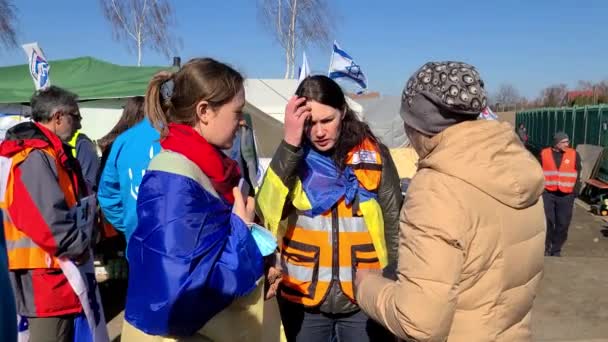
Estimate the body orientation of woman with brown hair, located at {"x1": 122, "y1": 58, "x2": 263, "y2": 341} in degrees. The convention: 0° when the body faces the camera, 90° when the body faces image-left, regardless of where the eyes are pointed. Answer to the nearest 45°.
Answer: approximately 270°

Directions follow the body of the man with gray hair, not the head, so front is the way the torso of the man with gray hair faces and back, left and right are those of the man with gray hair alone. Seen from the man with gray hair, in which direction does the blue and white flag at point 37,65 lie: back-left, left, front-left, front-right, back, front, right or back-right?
left

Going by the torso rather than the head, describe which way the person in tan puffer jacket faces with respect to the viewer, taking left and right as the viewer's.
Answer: facing away from the viewer and to the left of the viewer

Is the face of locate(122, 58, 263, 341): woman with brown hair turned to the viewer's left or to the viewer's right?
to the viewer's right

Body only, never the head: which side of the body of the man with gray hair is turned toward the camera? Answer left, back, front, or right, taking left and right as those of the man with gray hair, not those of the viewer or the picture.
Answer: right

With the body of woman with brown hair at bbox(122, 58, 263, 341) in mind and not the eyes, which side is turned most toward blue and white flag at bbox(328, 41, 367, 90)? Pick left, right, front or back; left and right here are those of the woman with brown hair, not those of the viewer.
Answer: left

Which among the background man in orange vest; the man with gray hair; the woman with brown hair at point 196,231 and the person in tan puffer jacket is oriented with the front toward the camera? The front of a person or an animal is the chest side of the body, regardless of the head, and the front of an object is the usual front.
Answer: the background man in orange vest

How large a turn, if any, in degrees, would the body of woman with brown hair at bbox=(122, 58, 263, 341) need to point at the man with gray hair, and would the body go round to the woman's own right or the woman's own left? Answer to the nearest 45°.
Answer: approximately 135° to the woman's own left

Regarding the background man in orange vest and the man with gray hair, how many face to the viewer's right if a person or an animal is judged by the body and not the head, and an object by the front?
1

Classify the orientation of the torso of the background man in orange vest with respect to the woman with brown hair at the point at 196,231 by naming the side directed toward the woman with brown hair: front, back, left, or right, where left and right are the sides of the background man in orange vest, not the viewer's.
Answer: front

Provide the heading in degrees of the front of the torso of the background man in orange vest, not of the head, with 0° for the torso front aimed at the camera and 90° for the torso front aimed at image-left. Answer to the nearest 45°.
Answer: approximately 0°

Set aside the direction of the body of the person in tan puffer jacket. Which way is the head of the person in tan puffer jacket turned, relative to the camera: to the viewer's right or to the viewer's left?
to the viewer's left

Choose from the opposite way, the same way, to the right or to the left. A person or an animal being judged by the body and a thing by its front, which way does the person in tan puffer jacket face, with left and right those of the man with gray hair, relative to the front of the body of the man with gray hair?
to the left
